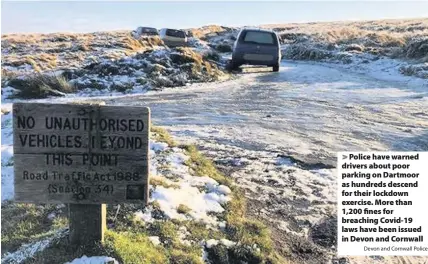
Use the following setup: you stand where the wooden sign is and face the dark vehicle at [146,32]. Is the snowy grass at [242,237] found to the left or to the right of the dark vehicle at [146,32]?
right

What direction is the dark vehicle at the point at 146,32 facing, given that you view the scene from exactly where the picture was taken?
facing to the left of the viewer

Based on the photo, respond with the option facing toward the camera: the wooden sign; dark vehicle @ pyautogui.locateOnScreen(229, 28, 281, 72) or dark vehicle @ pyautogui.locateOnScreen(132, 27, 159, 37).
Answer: the wooden sign

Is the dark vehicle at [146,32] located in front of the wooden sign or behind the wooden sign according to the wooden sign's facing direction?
behind

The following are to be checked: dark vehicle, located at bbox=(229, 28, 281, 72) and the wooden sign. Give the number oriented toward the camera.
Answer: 1

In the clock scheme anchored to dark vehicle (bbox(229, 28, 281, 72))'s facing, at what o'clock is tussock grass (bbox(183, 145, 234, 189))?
The tussock grass is roughly at 6 o'clock from the dark vehicle.

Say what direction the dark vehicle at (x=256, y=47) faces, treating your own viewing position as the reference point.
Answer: facing away from the viewer

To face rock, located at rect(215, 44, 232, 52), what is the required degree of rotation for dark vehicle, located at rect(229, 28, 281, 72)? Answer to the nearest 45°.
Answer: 0° — it already faces it

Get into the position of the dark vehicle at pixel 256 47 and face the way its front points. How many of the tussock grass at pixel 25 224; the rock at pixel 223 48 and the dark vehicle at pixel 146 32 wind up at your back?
1

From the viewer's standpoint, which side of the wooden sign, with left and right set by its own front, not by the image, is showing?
front

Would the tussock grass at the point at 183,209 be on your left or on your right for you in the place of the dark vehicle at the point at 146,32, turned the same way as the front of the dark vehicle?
on your left

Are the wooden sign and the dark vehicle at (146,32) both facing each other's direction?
no

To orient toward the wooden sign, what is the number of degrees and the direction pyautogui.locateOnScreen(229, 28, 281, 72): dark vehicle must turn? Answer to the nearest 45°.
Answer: approximately 180°

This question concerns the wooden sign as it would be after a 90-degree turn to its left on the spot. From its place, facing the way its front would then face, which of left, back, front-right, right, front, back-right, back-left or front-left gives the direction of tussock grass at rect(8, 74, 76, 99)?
left
